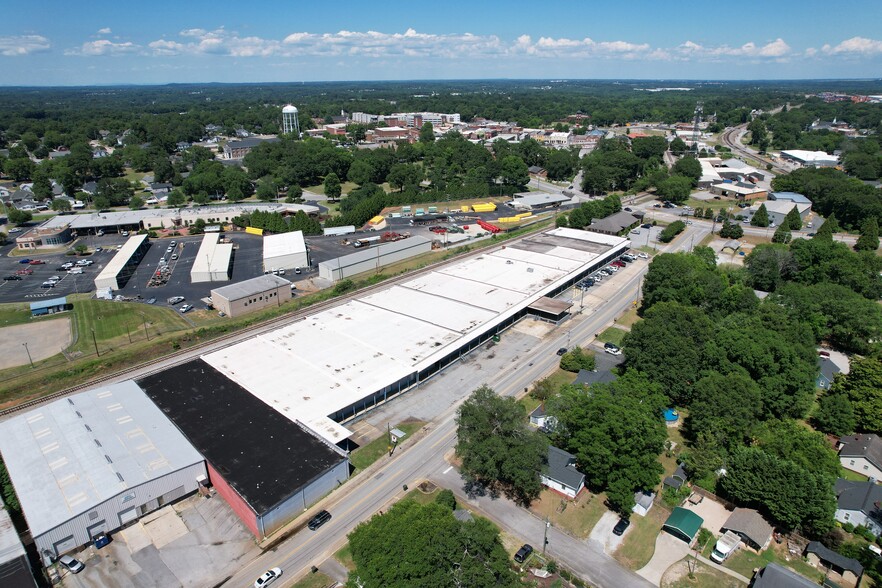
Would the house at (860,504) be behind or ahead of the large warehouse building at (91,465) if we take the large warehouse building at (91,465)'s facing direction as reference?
ahead

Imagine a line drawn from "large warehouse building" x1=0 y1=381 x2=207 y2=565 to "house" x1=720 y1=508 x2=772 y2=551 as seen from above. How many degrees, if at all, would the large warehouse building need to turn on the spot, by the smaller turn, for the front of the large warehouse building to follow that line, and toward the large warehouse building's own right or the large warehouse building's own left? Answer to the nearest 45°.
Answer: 0° — it already faces it

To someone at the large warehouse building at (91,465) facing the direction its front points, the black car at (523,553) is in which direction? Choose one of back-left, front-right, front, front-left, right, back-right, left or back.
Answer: front

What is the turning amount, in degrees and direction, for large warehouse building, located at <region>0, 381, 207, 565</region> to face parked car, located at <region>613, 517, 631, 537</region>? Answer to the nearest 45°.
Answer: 0° — it already faces it

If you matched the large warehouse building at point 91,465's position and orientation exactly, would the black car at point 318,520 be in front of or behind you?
in front

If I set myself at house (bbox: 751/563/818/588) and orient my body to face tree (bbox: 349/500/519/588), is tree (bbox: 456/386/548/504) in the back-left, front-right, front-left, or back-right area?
front-right

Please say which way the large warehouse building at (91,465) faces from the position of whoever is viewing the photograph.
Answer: facing the viewer and to the right of the viewer

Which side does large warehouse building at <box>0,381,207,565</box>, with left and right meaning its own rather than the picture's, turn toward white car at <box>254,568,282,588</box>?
front
